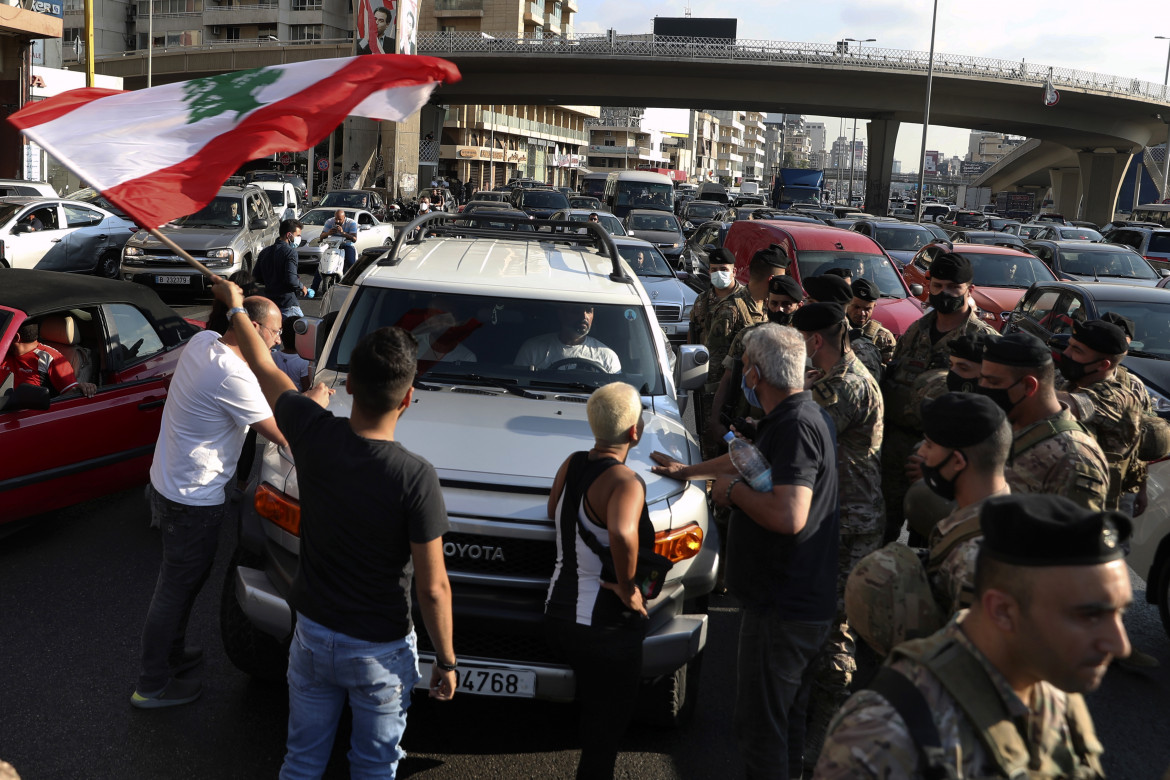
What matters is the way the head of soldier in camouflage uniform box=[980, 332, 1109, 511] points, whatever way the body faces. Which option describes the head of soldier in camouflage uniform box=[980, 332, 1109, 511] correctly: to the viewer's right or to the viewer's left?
to the viewer's left

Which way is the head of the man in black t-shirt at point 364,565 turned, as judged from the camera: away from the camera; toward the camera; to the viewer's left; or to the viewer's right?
away from the camera

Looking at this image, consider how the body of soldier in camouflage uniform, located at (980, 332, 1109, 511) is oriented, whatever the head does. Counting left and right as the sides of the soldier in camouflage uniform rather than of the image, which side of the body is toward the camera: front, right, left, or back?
left

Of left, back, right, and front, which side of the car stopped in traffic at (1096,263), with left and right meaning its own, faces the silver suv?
right

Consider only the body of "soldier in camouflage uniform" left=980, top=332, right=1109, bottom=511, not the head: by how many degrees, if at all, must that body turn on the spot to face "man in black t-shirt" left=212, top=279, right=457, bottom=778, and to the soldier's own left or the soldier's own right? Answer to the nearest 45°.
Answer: approximately 45° to the soldier's own left

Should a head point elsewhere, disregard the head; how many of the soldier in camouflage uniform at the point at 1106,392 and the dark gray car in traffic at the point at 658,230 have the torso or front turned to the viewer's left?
1

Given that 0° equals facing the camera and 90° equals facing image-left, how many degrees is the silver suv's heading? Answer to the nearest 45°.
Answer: approximately 45°

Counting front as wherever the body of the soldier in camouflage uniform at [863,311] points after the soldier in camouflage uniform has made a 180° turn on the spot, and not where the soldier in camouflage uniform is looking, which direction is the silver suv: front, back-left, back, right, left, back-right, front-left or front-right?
left

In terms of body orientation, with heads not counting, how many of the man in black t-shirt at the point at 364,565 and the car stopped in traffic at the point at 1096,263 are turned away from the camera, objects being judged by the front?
1

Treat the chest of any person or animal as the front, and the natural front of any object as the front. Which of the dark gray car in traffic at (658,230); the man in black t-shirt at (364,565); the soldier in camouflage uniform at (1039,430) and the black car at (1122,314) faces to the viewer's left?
the soldier in camouflage uniform

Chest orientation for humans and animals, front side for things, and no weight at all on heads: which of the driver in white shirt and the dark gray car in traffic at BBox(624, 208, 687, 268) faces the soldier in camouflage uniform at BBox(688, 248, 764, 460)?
the dark gray car in traffic

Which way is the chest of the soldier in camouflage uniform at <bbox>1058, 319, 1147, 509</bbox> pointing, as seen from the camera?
to the viewer's left
